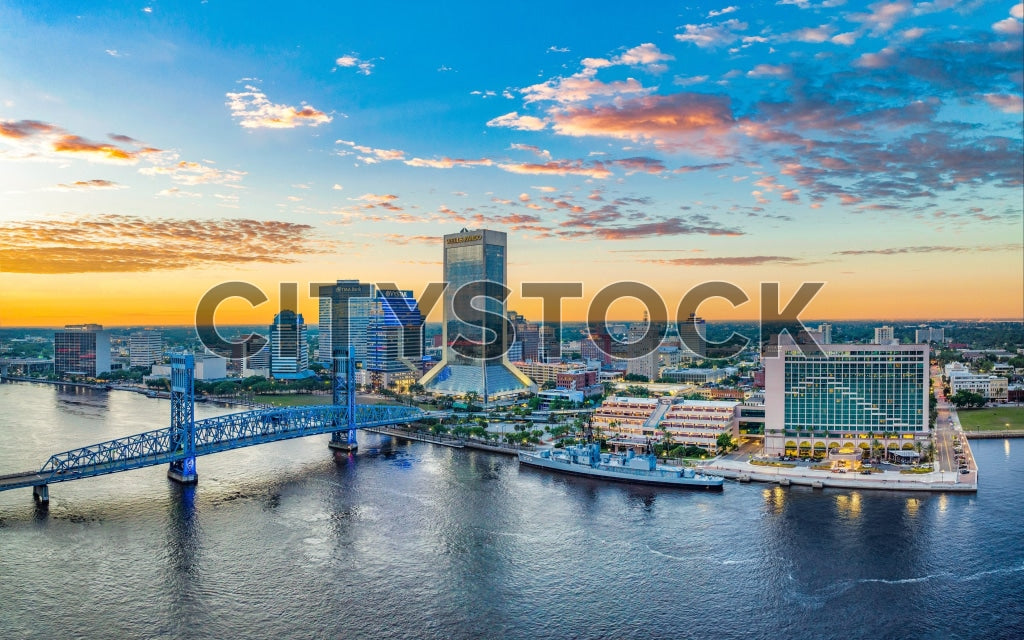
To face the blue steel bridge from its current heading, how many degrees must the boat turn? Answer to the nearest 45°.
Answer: approximately 45° to its left

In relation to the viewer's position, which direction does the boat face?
facing away from the viewer and to the left of the viewer

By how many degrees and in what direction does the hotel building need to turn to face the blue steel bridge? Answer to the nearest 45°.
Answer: approximately 45° to its right

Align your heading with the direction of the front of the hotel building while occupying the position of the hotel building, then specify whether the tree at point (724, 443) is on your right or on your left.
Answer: on your right

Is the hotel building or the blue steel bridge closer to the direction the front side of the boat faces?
the blue steel bridge

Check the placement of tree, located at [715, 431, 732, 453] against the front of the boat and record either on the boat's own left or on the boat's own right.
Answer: on the boat's own right

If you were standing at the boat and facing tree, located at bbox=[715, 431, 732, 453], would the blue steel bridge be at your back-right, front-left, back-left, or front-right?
back-left

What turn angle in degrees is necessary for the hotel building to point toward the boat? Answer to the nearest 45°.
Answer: approximately 45° to its right

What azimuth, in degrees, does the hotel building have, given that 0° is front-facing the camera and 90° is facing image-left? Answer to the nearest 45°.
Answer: approximately 0°

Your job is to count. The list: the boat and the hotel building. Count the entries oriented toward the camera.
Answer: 1
